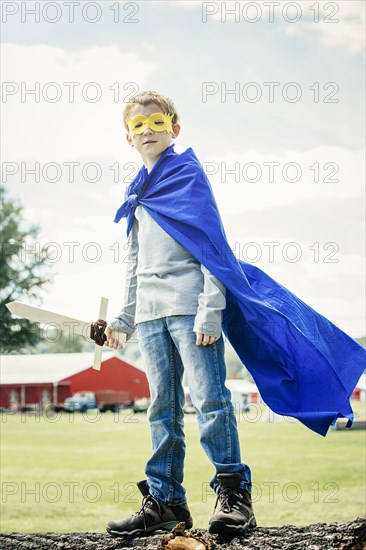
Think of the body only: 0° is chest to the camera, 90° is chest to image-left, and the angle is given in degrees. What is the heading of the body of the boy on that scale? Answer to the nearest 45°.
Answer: approximately 45°

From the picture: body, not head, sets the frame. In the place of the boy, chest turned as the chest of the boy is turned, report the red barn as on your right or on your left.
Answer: on your right

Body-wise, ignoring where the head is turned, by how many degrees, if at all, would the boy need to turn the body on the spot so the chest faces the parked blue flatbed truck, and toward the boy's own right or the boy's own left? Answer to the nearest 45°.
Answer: approximately 135° to the boy's own right
